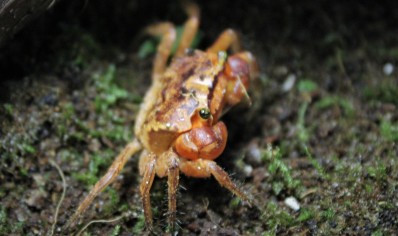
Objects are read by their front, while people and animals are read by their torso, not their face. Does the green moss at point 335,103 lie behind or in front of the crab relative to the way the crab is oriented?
in front

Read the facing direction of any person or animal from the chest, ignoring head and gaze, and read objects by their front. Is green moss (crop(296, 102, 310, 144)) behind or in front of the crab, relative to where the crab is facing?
in front

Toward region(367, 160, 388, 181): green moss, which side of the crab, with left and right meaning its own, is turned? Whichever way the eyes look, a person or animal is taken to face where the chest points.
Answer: front
